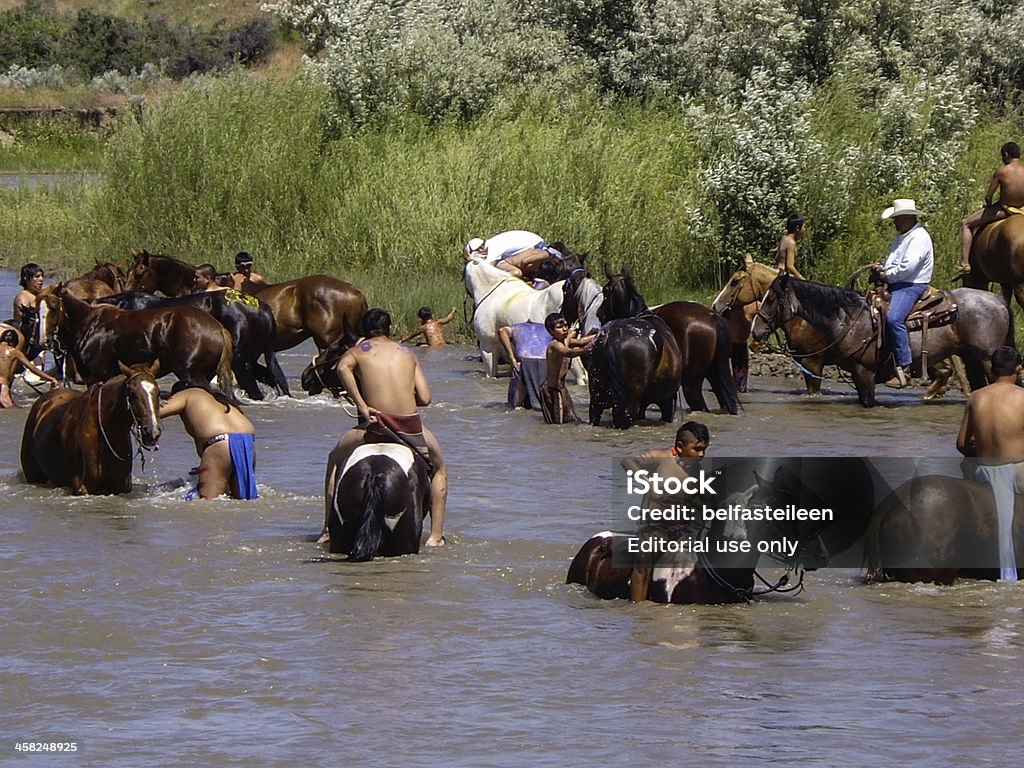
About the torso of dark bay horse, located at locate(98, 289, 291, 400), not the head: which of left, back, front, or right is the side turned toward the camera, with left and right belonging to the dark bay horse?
left

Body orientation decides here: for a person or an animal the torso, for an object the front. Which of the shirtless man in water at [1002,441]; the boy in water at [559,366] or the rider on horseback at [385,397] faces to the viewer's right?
the boy in water

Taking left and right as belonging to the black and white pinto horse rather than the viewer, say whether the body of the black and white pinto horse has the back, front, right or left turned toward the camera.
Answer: back

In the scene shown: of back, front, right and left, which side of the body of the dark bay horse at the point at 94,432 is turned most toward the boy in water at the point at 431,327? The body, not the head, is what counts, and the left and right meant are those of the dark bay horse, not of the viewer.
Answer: left

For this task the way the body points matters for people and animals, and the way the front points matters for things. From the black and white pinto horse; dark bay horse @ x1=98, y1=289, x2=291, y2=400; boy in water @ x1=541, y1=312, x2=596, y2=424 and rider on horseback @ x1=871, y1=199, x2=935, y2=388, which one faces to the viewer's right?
the boy in water

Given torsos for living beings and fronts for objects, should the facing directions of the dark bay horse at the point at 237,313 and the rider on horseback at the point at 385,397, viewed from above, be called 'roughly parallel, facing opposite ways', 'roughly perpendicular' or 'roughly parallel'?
roughly perpendicular

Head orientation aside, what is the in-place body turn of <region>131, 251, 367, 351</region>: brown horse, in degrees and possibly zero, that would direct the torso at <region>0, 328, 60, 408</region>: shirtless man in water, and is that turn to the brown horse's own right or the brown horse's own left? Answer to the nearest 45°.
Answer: approximately 45° to the brown horse's own left

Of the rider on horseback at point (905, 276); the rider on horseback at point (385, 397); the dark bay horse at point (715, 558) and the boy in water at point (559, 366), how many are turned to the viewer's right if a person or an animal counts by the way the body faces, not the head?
2

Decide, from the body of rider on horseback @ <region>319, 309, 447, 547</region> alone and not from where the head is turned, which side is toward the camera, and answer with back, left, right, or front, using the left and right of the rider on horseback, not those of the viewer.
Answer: back

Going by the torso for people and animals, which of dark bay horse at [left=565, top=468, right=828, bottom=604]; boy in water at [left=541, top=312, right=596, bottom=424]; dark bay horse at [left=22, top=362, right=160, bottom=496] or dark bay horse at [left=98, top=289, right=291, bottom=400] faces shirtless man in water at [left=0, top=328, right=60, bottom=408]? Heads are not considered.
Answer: dark bay horse at [left=98, top=289, right=291, bottom=400]

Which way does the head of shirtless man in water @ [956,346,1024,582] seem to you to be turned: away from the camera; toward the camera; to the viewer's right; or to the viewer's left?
away from the camera

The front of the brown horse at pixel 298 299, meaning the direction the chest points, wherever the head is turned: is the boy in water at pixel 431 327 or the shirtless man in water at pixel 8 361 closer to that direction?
the shirtless man in water

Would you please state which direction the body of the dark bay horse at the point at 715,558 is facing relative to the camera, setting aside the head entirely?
to the viewer's right

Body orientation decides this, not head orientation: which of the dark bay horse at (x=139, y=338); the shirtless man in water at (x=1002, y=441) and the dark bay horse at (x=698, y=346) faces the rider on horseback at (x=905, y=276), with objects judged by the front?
the shirtless man in water

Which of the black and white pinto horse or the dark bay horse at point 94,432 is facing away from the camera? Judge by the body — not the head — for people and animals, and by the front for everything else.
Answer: the black and white pinto horse

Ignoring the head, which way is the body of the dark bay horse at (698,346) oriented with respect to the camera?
to the viewer's left

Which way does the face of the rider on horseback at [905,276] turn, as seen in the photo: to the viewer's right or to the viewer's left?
to the viewer's left

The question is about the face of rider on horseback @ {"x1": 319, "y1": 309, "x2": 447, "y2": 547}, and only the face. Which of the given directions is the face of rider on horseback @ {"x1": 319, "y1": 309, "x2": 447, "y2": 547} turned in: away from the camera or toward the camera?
away from the camera

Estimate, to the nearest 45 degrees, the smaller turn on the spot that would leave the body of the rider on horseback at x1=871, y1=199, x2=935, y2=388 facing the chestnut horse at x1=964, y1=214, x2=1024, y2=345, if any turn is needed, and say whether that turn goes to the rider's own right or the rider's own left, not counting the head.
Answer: approximately 135° to the rider's own right

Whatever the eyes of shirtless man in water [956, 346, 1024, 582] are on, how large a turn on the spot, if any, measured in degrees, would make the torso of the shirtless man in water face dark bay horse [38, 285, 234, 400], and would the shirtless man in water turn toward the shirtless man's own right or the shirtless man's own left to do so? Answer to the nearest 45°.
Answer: approximately 45° to the shirtless man's own left
